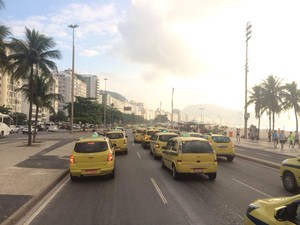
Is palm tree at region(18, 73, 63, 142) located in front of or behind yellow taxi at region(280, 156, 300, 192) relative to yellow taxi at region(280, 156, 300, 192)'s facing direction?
in front

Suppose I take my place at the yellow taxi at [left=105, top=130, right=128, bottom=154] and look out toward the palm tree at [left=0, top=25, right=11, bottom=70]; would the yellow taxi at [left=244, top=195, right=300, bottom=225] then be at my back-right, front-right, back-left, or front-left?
back-left

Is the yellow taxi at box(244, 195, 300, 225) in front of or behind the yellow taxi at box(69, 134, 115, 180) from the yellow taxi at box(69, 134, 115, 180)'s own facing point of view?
behind

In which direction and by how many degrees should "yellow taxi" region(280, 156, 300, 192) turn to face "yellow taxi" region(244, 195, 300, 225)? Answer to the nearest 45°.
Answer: approximately 135° to its left

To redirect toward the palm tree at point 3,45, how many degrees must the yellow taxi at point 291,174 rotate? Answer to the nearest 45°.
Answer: approximately 45° to its left

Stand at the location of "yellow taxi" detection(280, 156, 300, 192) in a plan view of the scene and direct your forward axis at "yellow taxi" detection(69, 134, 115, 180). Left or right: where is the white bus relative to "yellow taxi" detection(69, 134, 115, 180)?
right

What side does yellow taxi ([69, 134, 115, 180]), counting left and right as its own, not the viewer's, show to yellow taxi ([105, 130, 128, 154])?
front

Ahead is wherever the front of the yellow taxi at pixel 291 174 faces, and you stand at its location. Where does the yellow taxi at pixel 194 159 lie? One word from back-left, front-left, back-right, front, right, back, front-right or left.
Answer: front-left

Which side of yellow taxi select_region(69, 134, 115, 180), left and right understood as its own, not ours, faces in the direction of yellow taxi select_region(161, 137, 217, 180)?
right

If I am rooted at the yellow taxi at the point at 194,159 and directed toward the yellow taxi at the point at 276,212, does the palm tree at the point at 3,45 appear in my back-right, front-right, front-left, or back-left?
back-right

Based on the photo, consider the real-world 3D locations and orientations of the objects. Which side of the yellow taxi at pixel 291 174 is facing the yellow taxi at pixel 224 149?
front

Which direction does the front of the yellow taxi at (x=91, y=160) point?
away from the camera

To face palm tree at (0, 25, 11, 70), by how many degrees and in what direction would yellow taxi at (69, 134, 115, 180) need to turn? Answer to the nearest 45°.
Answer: approximately 45° to its left

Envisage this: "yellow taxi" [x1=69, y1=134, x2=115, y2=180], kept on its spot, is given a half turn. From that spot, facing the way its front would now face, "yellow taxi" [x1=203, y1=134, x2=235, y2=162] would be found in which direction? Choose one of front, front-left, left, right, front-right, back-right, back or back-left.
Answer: back-left
